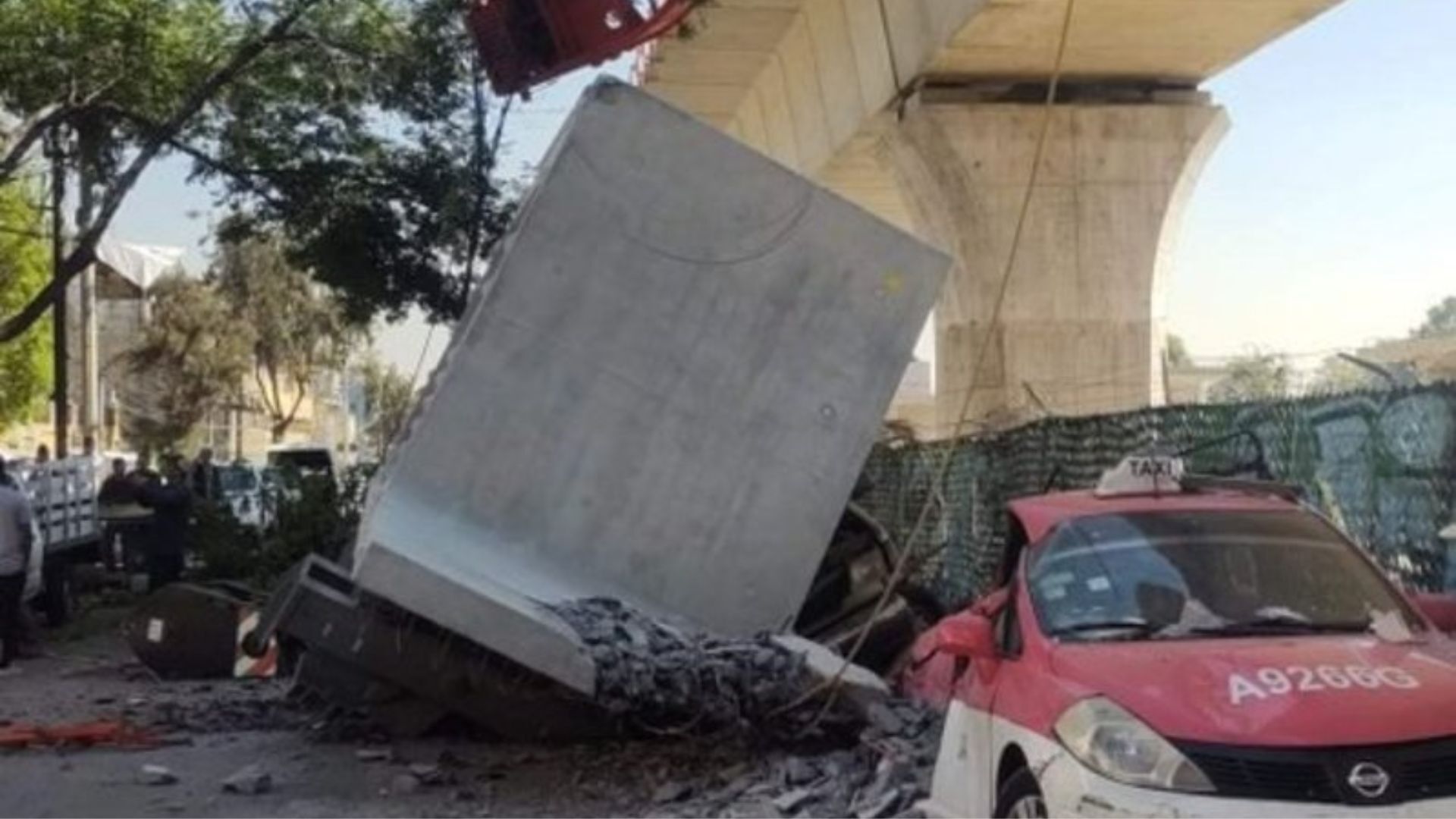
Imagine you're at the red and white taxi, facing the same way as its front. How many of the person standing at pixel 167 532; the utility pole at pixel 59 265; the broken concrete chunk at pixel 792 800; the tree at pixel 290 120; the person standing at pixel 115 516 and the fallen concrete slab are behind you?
5

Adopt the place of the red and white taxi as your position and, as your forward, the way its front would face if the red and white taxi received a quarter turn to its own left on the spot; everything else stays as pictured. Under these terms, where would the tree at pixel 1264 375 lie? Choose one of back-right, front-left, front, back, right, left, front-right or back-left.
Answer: front-left

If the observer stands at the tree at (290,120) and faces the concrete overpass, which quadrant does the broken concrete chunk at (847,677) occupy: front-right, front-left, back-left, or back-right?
front-right

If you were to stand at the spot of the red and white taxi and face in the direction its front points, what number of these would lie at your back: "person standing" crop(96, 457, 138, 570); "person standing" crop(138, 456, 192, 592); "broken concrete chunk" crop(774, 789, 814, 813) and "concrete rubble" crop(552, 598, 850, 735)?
4

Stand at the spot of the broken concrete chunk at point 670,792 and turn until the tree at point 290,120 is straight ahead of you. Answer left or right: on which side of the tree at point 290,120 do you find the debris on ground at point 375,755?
left

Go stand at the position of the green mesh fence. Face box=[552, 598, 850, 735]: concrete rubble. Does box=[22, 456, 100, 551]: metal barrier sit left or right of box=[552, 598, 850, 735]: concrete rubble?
right
